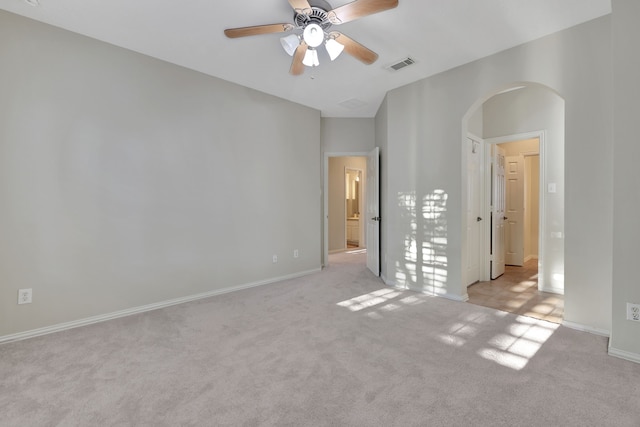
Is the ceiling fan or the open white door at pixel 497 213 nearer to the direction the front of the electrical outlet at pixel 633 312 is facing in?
the ceiling fan

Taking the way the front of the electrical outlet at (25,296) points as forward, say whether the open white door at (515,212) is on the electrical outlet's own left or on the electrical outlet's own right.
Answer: on the electrical outlet's own left

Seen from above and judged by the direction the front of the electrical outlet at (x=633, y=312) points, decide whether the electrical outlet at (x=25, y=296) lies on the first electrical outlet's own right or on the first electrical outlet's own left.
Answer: on the first electrical outlet's own right

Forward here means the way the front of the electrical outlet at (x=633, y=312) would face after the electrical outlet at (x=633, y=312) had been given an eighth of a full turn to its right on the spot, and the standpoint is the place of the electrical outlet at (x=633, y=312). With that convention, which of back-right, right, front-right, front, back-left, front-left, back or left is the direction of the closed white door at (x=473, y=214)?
right

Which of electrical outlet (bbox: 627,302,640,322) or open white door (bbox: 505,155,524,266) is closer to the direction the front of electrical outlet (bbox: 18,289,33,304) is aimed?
the electrical outlet
